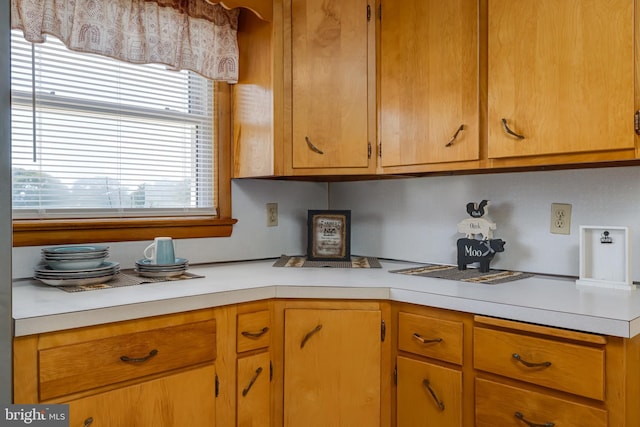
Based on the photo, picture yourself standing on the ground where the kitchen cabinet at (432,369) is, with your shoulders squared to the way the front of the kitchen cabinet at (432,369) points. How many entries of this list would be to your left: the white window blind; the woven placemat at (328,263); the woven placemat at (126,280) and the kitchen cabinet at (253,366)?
0

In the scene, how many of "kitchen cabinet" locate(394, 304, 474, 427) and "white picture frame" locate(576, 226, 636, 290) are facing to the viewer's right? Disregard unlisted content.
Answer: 0

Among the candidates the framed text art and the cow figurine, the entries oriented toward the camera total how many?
1

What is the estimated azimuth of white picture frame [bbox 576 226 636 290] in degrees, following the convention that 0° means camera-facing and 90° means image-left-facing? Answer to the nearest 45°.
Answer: approximately 45°

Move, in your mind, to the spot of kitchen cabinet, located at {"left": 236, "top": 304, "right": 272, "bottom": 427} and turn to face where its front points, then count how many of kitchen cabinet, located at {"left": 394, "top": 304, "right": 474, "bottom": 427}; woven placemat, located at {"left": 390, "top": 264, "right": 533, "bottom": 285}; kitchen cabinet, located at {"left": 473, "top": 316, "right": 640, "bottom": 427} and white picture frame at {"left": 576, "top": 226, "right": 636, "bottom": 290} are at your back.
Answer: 0

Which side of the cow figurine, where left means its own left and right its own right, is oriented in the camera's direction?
right

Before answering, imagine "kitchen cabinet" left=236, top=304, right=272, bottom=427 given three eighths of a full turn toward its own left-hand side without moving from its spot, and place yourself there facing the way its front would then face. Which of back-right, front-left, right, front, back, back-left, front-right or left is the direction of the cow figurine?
right

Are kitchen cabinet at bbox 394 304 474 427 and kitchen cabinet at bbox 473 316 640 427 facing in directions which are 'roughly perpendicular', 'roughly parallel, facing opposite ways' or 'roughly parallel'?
roughly parallel

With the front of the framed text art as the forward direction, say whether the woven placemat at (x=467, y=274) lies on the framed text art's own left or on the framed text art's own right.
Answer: on the framed text art's own left

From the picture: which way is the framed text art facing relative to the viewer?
toward the camera

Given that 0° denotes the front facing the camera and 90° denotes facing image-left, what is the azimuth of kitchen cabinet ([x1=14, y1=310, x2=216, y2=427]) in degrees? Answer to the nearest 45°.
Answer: approximately 315°

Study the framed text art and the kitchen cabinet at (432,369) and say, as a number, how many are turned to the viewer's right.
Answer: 0

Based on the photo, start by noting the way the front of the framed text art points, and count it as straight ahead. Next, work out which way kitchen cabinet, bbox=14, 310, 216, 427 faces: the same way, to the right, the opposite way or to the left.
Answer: to the left
